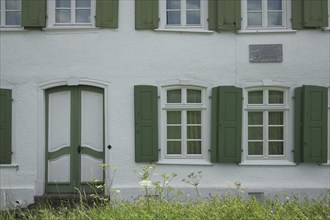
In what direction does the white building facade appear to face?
toward the camera
